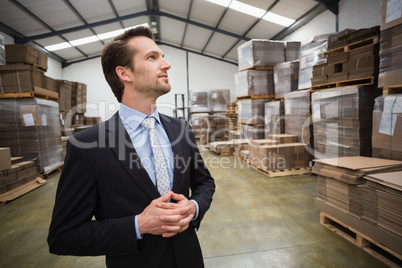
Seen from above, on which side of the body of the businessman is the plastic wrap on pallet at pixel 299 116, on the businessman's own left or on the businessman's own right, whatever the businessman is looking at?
on the businessman's own left

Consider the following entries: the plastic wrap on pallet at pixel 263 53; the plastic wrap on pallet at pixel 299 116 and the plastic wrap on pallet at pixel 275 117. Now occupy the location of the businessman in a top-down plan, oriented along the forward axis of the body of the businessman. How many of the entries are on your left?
3

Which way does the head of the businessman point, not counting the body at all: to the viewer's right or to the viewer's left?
to the viewer's right

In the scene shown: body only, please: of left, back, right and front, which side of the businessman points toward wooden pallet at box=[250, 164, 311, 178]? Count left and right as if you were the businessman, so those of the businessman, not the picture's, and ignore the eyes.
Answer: left

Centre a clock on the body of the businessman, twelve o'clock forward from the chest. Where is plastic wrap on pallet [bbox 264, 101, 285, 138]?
The plastic wrap on pallet is roughly at 9 o'clock from the businessman.

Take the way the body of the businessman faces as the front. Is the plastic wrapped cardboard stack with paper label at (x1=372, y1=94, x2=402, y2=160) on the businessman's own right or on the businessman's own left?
on the businessman's own left

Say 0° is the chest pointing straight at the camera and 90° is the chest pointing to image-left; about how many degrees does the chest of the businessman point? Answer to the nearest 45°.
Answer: approximately 315°

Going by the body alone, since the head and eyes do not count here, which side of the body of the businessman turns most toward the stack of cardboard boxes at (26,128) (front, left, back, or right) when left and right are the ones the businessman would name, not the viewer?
back

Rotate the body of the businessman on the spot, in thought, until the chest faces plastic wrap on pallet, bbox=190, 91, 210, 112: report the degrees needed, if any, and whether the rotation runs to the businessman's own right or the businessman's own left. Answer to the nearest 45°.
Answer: approximately 135° to the businessman's own left

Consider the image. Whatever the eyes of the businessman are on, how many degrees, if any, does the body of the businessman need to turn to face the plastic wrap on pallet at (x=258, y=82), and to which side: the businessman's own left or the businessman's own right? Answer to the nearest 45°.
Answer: approximately 90° to the businessman's own left

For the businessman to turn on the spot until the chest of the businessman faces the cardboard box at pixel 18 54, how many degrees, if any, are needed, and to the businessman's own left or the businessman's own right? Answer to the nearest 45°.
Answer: approximately 180°

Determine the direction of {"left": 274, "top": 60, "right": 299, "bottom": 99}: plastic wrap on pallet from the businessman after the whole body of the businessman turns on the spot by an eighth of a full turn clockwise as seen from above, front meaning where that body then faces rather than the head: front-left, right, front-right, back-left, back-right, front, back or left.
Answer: back-left
